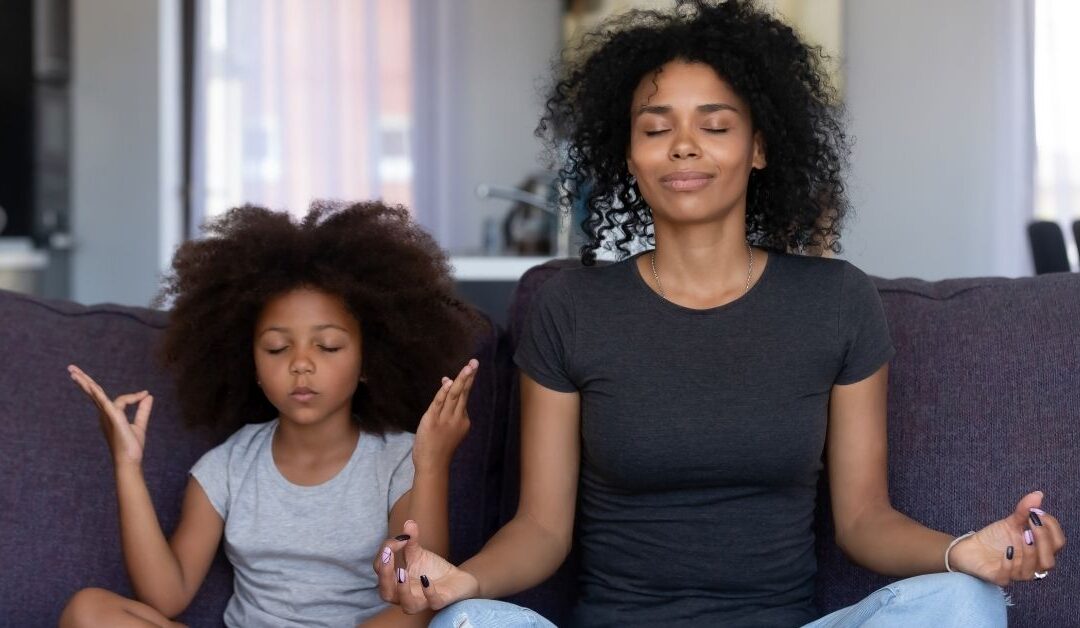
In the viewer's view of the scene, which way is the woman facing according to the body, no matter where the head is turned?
toward the camera

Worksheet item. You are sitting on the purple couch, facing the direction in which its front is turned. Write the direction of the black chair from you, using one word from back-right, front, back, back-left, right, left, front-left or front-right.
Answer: back-left

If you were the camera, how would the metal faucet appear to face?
facing to the left of the viewer

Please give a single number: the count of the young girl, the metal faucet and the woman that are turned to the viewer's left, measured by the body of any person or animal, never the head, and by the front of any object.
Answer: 1

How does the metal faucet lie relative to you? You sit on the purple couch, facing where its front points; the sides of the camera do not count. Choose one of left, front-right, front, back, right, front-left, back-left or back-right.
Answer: back

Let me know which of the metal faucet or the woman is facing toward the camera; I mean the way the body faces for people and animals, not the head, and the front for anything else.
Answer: the woman

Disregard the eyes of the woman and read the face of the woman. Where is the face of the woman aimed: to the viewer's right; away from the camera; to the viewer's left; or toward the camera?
toward the camera

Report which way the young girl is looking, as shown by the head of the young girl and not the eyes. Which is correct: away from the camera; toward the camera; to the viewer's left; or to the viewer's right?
toward the camera

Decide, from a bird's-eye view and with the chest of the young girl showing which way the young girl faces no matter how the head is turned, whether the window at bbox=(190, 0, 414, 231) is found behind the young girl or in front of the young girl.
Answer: behind

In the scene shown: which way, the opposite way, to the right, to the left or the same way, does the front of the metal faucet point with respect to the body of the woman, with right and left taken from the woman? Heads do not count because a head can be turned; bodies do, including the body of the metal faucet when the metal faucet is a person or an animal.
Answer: to the right

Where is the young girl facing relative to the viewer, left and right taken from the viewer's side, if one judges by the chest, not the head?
facing the viewer

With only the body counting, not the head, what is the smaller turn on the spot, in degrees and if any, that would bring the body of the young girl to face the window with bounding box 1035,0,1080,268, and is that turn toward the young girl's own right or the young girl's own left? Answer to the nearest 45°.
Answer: approximately 135° to the young girl's own left
